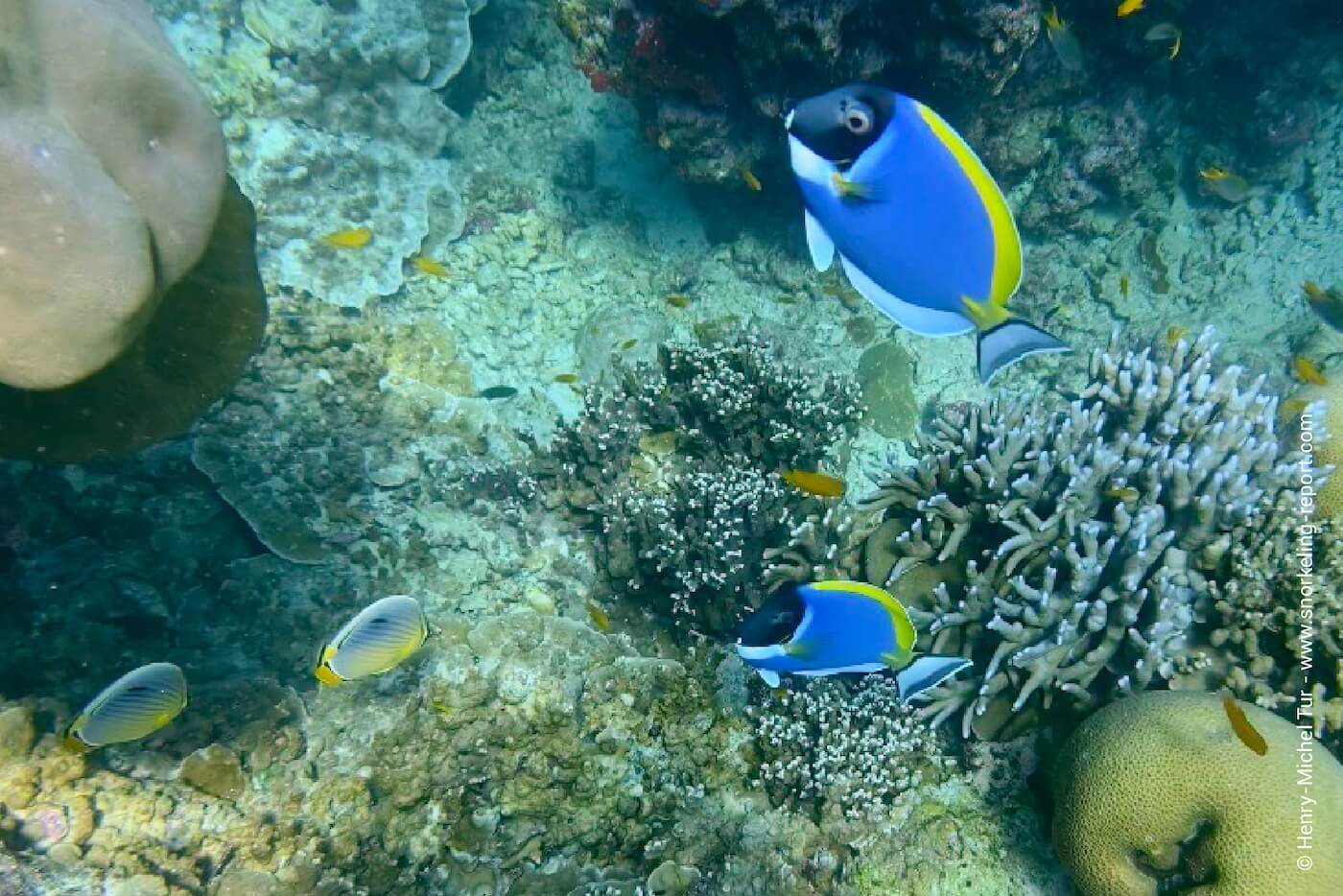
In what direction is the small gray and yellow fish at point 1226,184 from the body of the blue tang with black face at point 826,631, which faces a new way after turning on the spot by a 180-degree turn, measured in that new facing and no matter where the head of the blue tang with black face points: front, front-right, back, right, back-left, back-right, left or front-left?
left

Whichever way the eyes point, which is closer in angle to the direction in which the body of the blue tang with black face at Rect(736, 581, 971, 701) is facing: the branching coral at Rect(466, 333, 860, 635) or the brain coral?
the branching coral

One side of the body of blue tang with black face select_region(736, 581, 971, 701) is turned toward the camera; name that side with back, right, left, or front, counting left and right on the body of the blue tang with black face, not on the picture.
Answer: left

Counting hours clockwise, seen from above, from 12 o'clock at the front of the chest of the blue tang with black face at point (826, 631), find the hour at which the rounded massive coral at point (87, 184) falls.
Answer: The rounded massive coral is roughly at 12 o'clock from the blue tang with black face.
